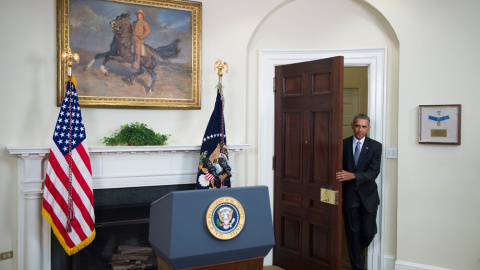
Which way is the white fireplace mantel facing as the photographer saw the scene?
facing the viewer

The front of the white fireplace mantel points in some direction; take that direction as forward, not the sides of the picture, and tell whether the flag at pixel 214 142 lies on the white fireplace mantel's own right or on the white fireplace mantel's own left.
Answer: on the white fireplace mantel's own left

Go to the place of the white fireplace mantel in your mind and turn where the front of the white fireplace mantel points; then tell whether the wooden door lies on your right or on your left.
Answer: on your left

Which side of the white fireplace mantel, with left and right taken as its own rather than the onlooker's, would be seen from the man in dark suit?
left
